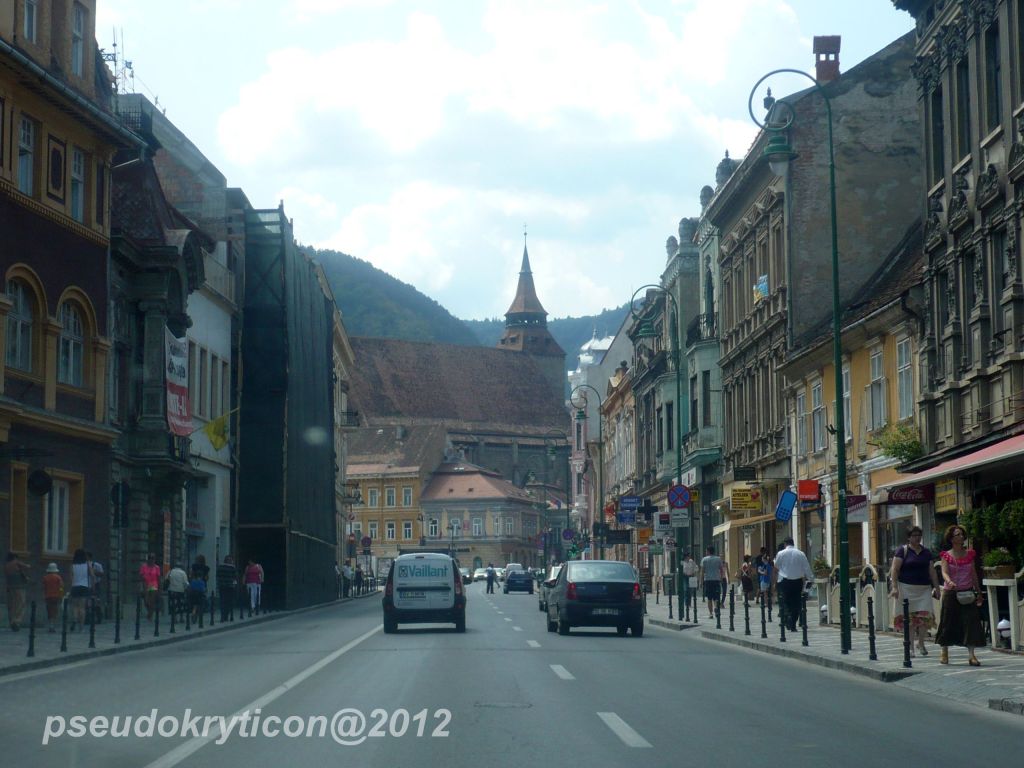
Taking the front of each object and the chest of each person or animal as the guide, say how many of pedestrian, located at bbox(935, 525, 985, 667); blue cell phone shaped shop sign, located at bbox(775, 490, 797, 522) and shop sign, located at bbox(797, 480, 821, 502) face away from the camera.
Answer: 0

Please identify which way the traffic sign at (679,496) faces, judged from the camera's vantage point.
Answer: facing the viewer

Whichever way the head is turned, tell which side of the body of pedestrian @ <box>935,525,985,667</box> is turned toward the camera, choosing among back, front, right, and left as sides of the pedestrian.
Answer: front

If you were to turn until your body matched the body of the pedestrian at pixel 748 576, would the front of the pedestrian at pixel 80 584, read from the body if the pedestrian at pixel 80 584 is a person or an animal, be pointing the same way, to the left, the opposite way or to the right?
the same way

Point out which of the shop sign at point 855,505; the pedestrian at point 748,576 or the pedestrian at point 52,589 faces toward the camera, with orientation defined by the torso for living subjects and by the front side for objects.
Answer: the shop sign

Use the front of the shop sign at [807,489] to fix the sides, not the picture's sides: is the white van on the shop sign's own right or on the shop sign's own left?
on the shop sign's own right

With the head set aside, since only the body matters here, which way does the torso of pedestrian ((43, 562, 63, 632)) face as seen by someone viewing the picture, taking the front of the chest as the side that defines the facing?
away from the camera

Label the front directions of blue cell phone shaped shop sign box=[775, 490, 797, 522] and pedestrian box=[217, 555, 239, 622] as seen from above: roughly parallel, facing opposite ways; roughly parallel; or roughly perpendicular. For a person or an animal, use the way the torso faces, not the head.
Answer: roughly parallel, facing opposite ways

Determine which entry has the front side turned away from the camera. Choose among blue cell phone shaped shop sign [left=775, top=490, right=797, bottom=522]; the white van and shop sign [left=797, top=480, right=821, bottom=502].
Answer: the white van

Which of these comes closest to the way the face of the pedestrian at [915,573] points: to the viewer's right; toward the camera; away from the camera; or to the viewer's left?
toward the camera

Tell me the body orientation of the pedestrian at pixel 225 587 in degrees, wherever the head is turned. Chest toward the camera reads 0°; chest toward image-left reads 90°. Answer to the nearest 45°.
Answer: approximately 180°

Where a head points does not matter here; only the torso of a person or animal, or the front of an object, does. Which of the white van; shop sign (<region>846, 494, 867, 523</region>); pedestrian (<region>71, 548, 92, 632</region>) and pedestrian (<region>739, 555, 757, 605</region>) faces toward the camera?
the shop sign

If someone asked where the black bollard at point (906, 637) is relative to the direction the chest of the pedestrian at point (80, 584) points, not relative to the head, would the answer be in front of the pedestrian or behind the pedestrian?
behind

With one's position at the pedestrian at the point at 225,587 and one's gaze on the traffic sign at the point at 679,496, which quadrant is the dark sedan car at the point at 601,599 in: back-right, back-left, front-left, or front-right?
front-right

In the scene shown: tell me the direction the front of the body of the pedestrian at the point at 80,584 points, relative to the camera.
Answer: away from the camera

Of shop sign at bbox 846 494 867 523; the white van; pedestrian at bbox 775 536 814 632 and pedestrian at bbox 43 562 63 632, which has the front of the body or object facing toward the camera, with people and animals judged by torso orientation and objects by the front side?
the shop sign
